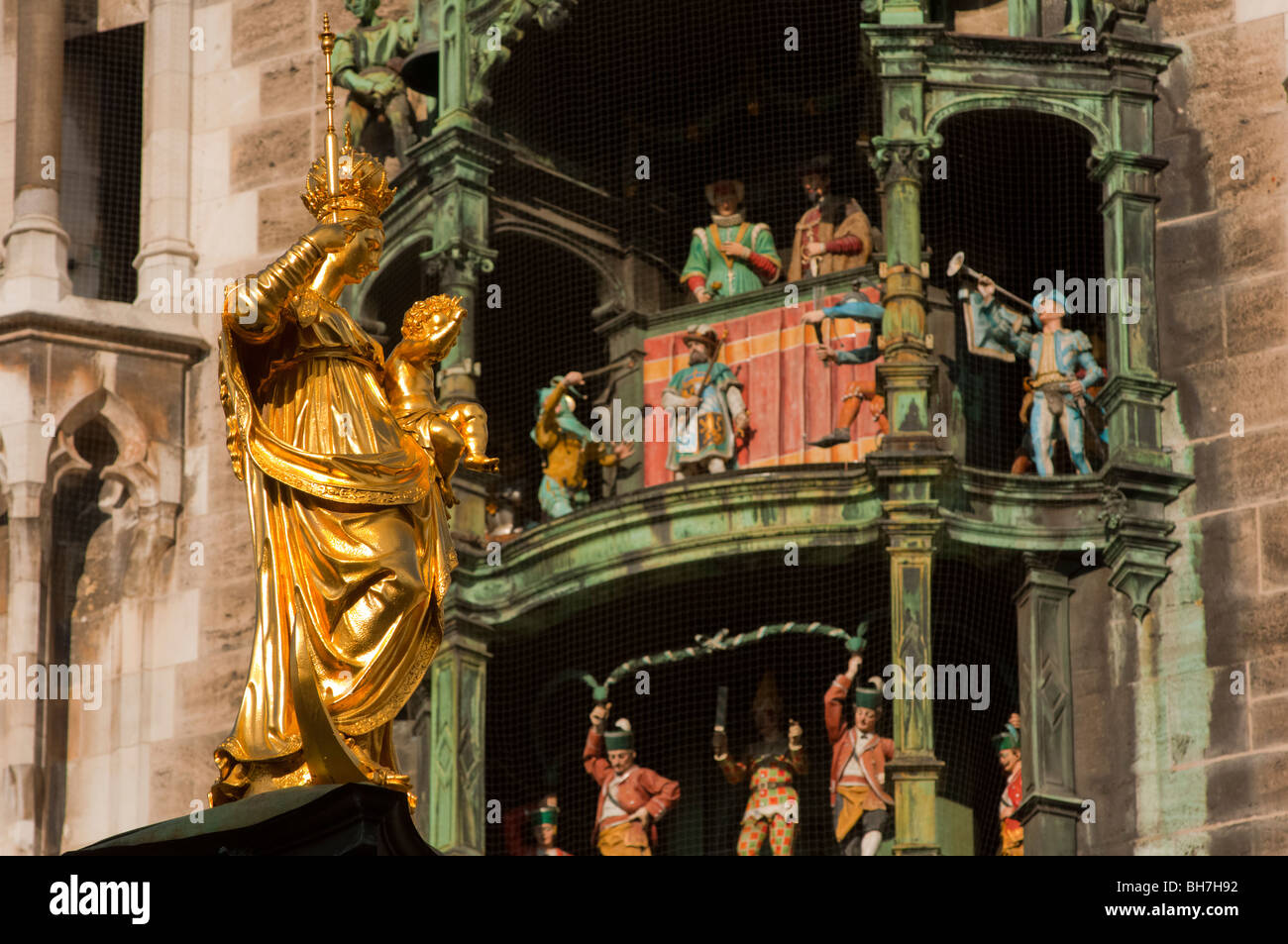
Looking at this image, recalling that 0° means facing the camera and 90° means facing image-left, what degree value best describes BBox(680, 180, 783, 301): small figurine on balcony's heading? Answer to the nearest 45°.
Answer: approximately 0°

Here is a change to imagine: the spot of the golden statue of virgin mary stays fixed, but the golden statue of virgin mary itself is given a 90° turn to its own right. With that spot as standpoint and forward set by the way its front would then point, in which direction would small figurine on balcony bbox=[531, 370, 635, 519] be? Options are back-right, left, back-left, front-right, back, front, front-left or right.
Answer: back-right

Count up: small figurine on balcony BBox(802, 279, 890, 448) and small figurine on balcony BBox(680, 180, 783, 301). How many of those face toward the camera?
1

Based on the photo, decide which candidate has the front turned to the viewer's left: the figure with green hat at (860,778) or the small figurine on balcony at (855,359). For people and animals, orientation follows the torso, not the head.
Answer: the small figurine on balcony

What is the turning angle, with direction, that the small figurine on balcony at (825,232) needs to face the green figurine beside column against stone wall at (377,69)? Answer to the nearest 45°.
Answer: approximately 45° to its right

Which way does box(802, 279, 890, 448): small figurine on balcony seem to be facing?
to the viewer's left

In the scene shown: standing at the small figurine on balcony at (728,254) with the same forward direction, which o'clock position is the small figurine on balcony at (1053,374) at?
the small figurine on balcony at (1053,374) is roughly at 10 o'clock from the small figurine on balcony at (728,254).

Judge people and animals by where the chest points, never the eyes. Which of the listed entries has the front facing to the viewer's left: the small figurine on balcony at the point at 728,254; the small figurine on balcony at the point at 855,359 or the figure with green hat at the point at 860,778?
the small figurine on balcony at the point at 855,359

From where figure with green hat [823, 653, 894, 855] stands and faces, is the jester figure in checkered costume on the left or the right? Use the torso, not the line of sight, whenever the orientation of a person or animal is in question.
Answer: on its right
